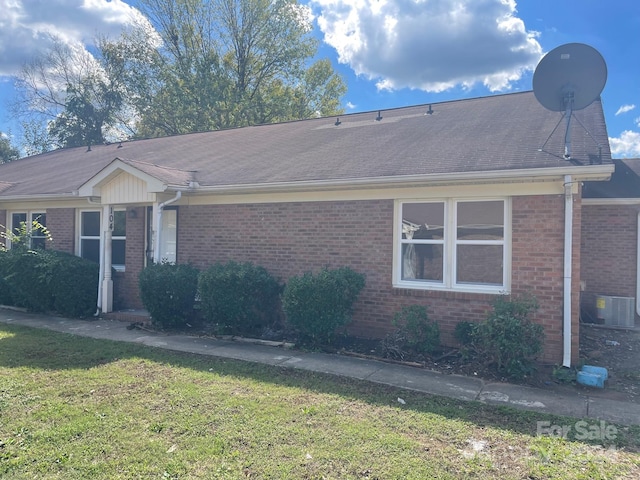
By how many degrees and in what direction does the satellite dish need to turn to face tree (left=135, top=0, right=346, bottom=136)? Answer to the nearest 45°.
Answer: approximately 45° to its left

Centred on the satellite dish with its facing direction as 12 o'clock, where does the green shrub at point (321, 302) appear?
The green shrub is roughly at 8 o'clock from the satellite dish.

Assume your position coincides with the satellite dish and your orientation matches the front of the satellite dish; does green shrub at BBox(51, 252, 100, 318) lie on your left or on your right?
on your left

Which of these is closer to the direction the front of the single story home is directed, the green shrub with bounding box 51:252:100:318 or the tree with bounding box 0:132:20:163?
the green shrub

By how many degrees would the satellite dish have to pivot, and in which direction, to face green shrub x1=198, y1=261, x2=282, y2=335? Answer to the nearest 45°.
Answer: approximately 90° to its left

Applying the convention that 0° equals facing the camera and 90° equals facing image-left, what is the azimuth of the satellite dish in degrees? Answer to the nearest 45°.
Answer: approximately 180°

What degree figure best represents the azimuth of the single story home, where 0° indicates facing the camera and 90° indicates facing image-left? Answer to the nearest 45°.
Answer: approximately 45°
